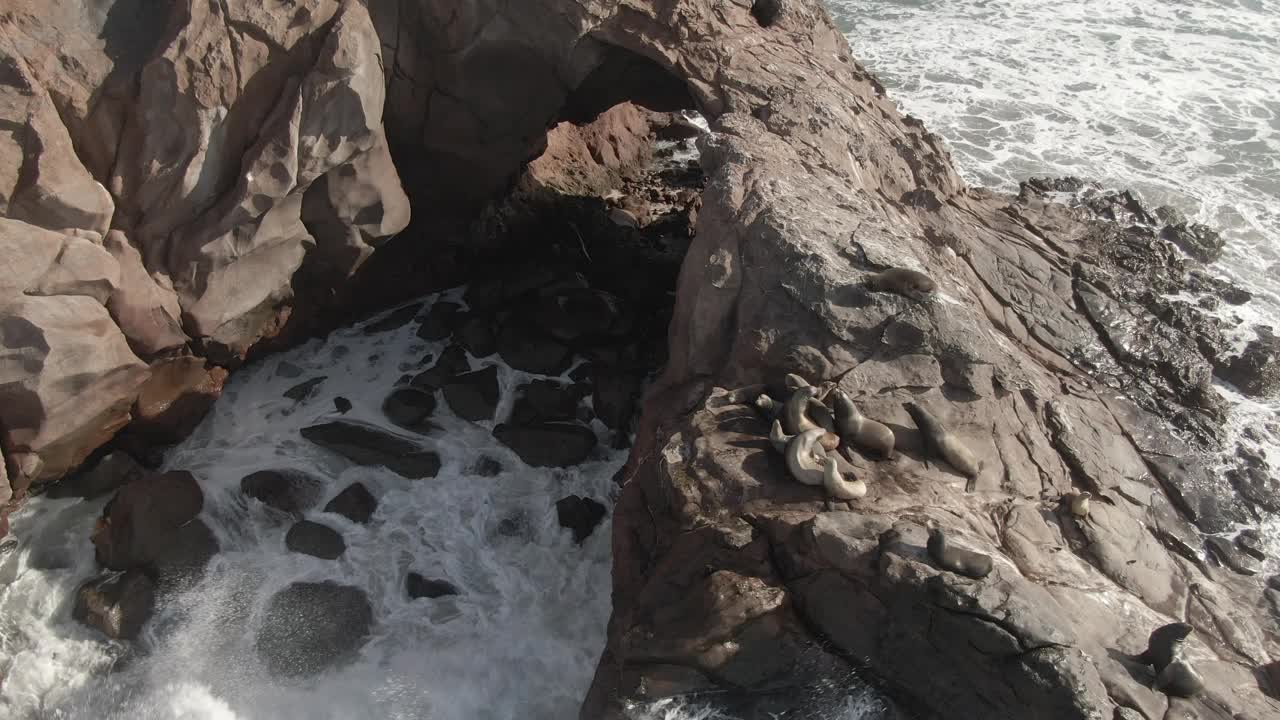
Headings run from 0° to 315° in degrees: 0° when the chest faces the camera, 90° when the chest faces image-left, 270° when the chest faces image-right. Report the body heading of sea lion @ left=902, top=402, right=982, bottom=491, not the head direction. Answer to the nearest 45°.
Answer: approximately 135°

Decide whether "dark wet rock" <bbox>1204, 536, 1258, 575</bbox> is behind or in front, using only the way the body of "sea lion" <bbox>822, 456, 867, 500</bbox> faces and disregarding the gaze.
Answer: behind

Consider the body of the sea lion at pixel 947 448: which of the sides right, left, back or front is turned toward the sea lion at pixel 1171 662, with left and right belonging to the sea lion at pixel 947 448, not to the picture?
back
